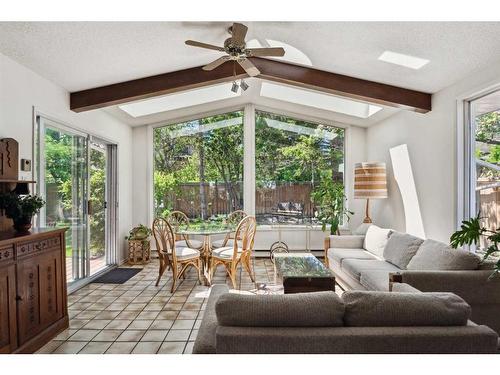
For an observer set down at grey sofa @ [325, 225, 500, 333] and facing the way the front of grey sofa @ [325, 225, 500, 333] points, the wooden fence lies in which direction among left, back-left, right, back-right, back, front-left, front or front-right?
right

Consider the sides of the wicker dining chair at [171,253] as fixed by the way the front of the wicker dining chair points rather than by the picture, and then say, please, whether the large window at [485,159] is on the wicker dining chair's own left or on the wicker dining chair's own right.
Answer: on the wicker dining chair's own right

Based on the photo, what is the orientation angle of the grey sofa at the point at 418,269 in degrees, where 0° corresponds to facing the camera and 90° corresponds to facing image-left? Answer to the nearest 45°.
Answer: approximately 45°

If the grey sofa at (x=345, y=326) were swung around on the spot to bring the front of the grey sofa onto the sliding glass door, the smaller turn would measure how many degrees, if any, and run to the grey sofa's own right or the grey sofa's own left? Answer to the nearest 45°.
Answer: approximately 45° to the grey sofa's own left

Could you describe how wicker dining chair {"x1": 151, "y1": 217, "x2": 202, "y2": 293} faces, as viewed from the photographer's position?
facing away from the viewer and to the right of the viewer

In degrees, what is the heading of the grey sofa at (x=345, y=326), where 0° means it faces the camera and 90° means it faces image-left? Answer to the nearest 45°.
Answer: approximately 180°

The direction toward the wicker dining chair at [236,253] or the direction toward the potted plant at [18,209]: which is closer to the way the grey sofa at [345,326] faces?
the wicker dining chair

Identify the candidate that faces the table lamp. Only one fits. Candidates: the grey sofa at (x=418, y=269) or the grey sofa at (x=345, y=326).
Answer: the grey sofa at (x=345, y=326)

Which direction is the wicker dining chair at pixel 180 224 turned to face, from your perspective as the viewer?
facing the viewer and to the right of the viewer

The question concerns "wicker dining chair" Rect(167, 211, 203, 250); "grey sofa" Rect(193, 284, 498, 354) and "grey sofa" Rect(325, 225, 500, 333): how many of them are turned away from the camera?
1

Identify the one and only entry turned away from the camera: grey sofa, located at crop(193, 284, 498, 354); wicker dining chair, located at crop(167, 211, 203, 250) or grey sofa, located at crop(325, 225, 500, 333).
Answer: grey sofa, located at crop(193, 284, 498, 354)

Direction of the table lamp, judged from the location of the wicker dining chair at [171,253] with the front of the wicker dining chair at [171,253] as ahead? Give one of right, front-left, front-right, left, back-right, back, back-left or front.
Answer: front-right
